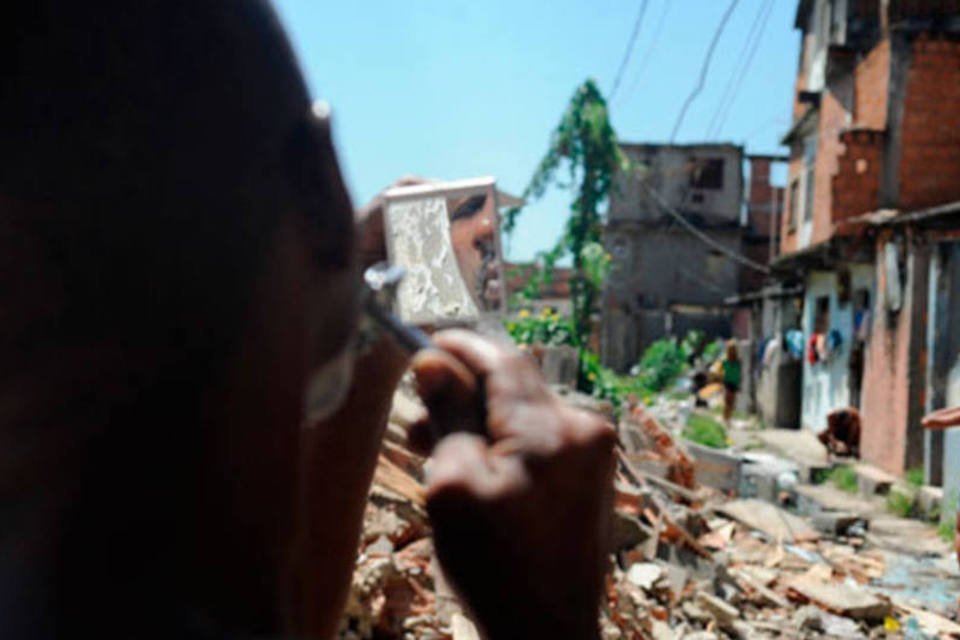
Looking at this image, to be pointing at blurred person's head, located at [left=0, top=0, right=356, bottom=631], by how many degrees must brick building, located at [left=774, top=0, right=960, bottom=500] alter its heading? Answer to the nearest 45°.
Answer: approximately 45° to its left

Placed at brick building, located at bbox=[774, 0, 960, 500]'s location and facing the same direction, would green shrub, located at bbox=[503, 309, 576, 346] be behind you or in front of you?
in front

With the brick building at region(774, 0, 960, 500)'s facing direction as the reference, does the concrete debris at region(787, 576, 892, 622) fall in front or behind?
in front

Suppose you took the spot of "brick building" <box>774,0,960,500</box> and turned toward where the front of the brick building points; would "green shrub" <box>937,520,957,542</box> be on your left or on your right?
on your left

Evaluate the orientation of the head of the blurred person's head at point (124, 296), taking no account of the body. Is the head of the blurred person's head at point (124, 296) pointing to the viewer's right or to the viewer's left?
to the viewer's right

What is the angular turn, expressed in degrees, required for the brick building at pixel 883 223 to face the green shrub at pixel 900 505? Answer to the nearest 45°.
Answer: approximately 45° to its left

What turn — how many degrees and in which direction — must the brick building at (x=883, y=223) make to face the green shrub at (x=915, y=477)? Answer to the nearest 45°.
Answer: approximately 45° to its left

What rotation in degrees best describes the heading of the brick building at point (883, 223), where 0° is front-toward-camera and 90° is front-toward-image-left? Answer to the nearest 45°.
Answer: approximately 45°

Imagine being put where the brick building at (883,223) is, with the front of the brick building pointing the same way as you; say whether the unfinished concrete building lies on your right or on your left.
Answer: on your right
